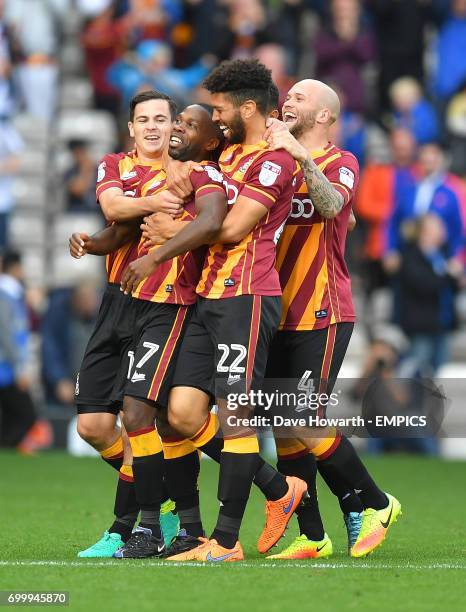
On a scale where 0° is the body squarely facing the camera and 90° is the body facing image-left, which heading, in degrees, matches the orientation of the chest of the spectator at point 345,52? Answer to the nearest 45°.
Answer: approximately 0°

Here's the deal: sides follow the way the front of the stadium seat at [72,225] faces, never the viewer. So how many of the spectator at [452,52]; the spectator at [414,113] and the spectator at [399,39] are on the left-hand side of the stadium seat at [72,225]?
3

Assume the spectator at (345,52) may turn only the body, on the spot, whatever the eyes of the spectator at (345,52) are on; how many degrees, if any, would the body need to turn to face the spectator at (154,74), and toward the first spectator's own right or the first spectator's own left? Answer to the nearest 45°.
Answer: approximately 90° to the first spectator's own right

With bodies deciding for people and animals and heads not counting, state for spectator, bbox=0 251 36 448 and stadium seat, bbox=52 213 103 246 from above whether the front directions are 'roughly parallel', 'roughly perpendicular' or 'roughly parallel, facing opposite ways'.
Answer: roughly perpendicular

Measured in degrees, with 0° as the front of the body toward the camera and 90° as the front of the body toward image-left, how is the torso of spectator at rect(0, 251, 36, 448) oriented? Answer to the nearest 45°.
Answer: approximately 270°

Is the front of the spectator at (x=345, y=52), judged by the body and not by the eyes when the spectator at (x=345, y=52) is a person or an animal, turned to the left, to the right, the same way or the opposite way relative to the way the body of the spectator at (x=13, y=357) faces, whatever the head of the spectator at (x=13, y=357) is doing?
to the right

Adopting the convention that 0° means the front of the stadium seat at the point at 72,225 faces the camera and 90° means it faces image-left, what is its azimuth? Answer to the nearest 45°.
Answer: approximately 0°

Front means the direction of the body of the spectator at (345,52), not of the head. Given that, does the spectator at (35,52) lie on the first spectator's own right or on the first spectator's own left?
on the first spectator's own right

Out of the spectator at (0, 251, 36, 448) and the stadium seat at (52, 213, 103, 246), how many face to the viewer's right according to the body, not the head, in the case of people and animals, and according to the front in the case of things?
1
